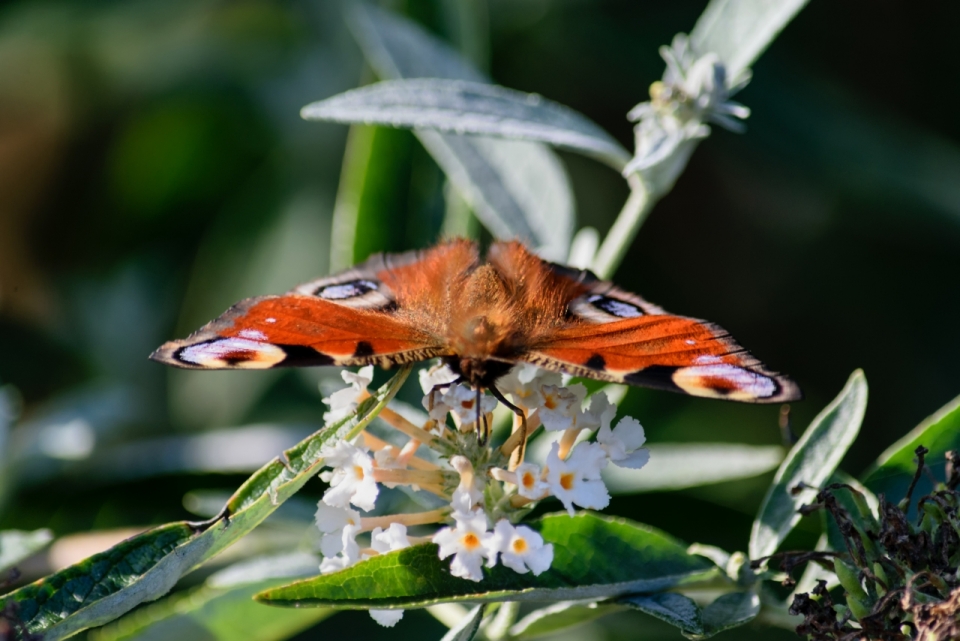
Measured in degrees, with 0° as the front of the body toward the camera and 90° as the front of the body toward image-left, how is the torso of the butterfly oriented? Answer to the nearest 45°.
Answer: approximately 0°

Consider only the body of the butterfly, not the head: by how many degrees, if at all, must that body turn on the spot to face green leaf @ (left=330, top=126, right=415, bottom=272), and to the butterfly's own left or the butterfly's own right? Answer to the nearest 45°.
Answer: approximately 180°

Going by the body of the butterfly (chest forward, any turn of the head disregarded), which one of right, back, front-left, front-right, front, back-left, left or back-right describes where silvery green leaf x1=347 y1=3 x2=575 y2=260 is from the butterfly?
back

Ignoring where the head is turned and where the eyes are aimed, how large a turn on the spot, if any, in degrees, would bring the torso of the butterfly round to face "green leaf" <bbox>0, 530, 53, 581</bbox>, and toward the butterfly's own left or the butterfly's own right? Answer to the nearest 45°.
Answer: approximately 90° to the butterfly's own right
